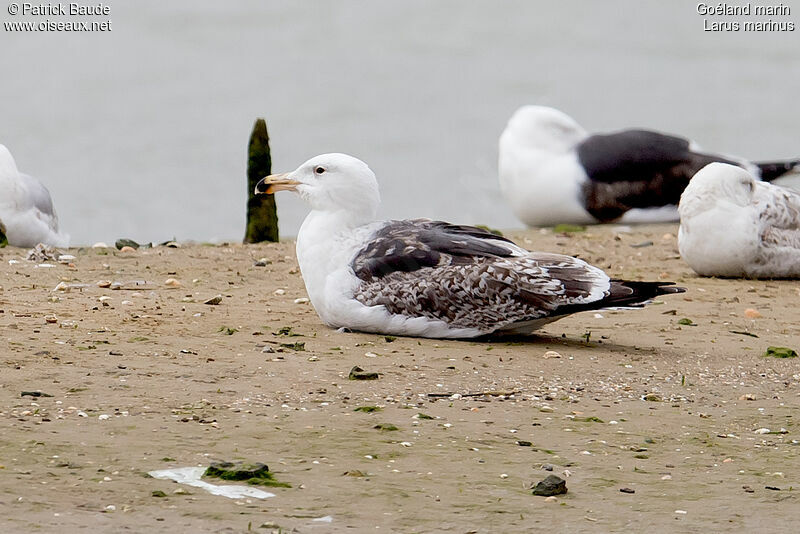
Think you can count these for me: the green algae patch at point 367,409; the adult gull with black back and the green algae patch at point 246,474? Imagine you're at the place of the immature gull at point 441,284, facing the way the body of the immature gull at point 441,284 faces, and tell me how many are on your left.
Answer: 2

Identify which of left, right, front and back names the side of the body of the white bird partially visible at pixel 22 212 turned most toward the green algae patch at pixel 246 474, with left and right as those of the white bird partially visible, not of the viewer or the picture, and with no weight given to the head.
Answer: left

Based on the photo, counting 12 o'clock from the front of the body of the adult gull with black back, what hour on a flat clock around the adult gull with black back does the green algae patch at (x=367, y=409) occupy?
The green algae patch is roughly at 9 o'clock from the adult gull with black back.

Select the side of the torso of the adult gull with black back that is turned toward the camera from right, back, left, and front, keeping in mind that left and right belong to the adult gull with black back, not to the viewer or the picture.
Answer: left

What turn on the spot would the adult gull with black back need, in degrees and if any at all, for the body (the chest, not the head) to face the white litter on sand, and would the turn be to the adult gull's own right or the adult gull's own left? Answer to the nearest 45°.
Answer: approximately 90° to the adult gull's own left

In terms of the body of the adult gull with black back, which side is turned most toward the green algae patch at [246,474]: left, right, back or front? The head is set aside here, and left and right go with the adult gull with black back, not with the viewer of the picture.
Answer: left

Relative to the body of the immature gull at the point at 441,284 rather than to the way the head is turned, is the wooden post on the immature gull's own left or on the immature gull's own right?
on the immature gull's own right

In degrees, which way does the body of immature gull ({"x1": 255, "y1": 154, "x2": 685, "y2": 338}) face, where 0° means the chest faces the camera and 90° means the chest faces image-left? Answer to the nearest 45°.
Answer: approximately 90°

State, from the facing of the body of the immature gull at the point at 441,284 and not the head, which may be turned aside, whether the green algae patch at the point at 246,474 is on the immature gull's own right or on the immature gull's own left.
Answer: on the immature gull's own left

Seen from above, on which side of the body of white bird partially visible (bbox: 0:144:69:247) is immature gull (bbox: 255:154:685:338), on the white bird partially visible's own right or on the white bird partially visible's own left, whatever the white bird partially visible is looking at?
on the white bird partially visible's own left

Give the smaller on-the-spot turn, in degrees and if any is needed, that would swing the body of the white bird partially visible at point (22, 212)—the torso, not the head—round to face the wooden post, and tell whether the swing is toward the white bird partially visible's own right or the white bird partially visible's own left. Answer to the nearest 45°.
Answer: approximately 180°

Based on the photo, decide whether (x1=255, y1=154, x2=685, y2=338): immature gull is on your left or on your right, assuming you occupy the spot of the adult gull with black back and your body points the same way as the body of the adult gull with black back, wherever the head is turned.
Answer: on your left

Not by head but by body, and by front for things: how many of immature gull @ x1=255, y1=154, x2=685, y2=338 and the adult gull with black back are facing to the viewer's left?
2

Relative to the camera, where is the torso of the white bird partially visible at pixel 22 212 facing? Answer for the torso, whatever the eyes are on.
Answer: to the viewer's left
